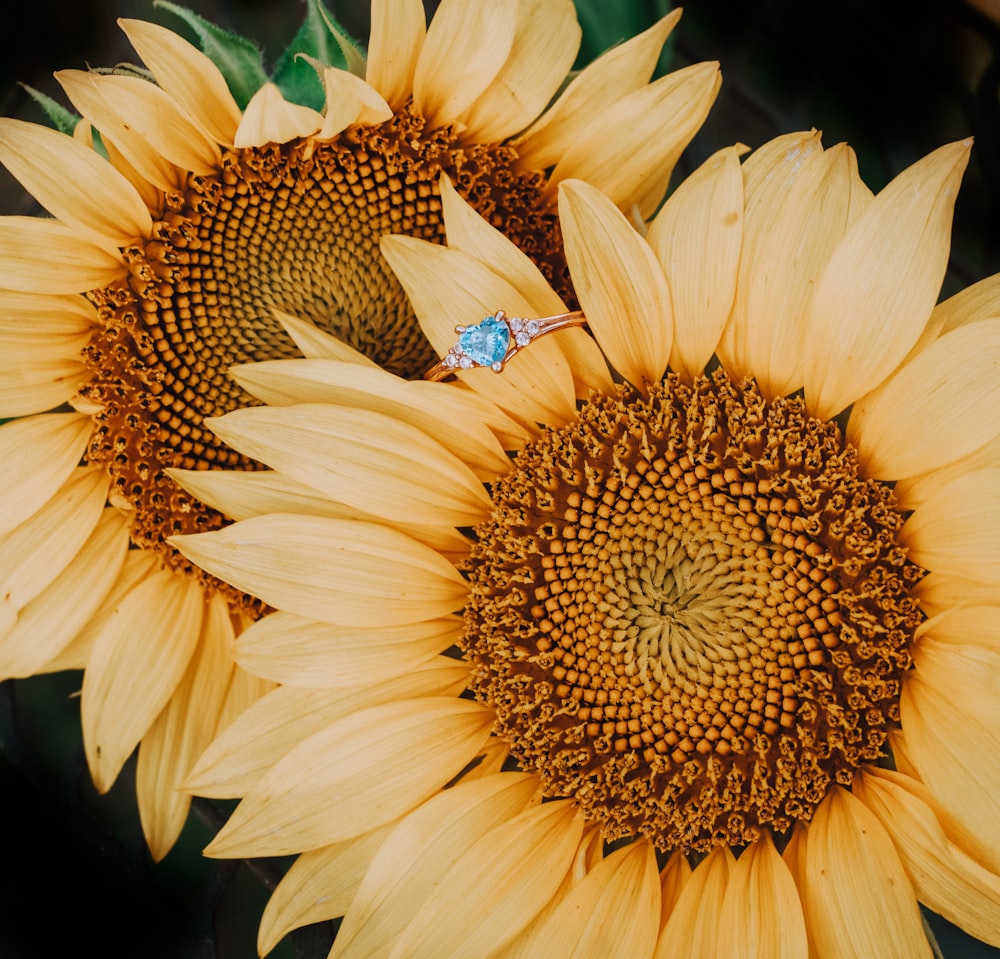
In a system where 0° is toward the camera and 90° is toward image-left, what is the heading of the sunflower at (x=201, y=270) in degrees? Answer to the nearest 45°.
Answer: approximately 0°

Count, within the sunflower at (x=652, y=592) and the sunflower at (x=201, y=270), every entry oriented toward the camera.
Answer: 2
